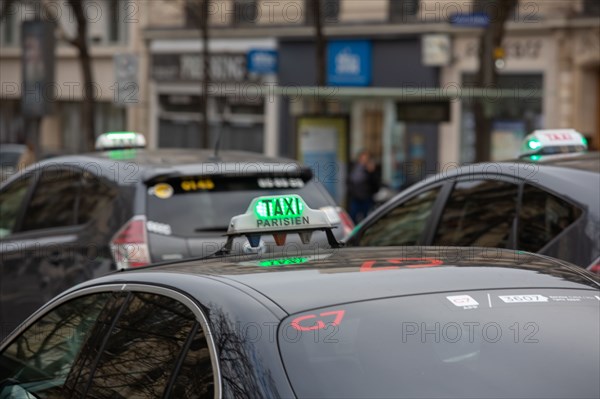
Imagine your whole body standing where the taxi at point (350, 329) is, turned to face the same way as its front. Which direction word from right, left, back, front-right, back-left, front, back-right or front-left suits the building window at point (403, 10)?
front-right

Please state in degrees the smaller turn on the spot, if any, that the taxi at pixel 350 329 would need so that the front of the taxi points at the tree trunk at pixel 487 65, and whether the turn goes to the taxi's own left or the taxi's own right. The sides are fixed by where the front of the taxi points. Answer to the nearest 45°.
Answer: approximately 45° to the taxi's own right

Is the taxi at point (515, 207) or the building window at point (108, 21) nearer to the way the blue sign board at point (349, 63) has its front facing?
the taxi

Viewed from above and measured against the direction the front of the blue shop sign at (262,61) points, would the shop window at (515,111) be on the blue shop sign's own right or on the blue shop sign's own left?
on the blue shop sign's own left

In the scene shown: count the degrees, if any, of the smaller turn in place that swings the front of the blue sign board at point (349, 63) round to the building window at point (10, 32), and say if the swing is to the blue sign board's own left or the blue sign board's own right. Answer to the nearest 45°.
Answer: approximately 135° to the blue sign board's own right

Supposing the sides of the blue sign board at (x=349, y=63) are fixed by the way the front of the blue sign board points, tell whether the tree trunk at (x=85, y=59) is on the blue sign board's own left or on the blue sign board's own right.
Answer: on the blue sign board's own right

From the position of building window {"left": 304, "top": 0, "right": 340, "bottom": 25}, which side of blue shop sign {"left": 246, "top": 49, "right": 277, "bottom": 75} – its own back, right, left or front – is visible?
left
